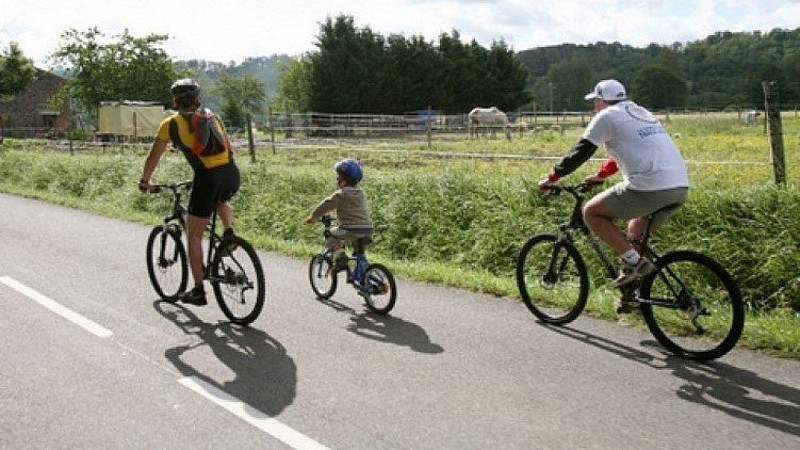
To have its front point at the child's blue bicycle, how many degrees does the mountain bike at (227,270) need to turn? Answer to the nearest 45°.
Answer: approximately 135° to its right

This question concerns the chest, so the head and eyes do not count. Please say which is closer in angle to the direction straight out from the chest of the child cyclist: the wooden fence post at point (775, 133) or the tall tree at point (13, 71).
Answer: the tall tree

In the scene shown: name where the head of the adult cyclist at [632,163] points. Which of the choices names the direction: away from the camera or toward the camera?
away from the camera

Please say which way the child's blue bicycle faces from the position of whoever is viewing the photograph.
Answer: facing away from the viewer and to the left of the viewer

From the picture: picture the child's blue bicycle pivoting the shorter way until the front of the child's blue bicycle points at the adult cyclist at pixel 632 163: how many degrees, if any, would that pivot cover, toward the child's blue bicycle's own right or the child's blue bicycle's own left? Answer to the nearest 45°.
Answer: approximately 180°

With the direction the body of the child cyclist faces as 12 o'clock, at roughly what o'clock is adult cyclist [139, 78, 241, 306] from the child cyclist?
The adult cyclist is roughly at 10 o'clock from the child cyclist.

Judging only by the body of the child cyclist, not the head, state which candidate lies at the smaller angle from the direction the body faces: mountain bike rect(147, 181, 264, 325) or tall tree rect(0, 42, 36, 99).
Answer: the tall tree

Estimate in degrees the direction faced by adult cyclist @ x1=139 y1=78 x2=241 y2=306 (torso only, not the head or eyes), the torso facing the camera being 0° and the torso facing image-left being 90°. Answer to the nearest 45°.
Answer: approximately 135°

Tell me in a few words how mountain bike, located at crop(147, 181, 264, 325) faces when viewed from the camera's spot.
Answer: facing away from the viewer and to the left of the viewer

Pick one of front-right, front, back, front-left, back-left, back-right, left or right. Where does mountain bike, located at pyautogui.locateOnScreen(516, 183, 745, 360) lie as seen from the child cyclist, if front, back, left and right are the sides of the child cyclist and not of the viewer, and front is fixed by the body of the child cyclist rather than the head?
back

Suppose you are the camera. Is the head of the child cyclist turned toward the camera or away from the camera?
away from the camera

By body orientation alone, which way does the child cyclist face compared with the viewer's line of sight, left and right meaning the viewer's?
facing away from the viewer and to the left of the viewer
